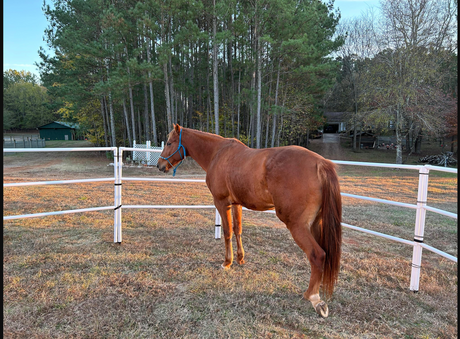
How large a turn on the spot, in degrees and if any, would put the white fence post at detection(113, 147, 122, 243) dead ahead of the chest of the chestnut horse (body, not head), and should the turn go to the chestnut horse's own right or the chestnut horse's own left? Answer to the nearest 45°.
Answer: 0° — it already faces it

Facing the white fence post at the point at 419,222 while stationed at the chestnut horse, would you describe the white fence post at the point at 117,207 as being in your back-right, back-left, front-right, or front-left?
back-left

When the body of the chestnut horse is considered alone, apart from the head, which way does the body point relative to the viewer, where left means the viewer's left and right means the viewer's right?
facing away from the viewer and to the left of the viewer

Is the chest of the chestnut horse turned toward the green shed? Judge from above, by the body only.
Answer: yes

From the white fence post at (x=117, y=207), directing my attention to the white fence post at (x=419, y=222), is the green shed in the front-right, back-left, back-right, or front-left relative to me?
back-left

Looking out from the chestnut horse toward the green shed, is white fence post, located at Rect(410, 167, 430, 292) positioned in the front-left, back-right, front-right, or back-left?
back-right

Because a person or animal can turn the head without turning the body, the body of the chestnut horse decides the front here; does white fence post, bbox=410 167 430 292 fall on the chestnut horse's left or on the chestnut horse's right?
on the chestnut horse's right

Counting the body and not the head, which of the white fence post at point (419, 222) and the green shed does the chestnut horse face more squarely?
the green shed
